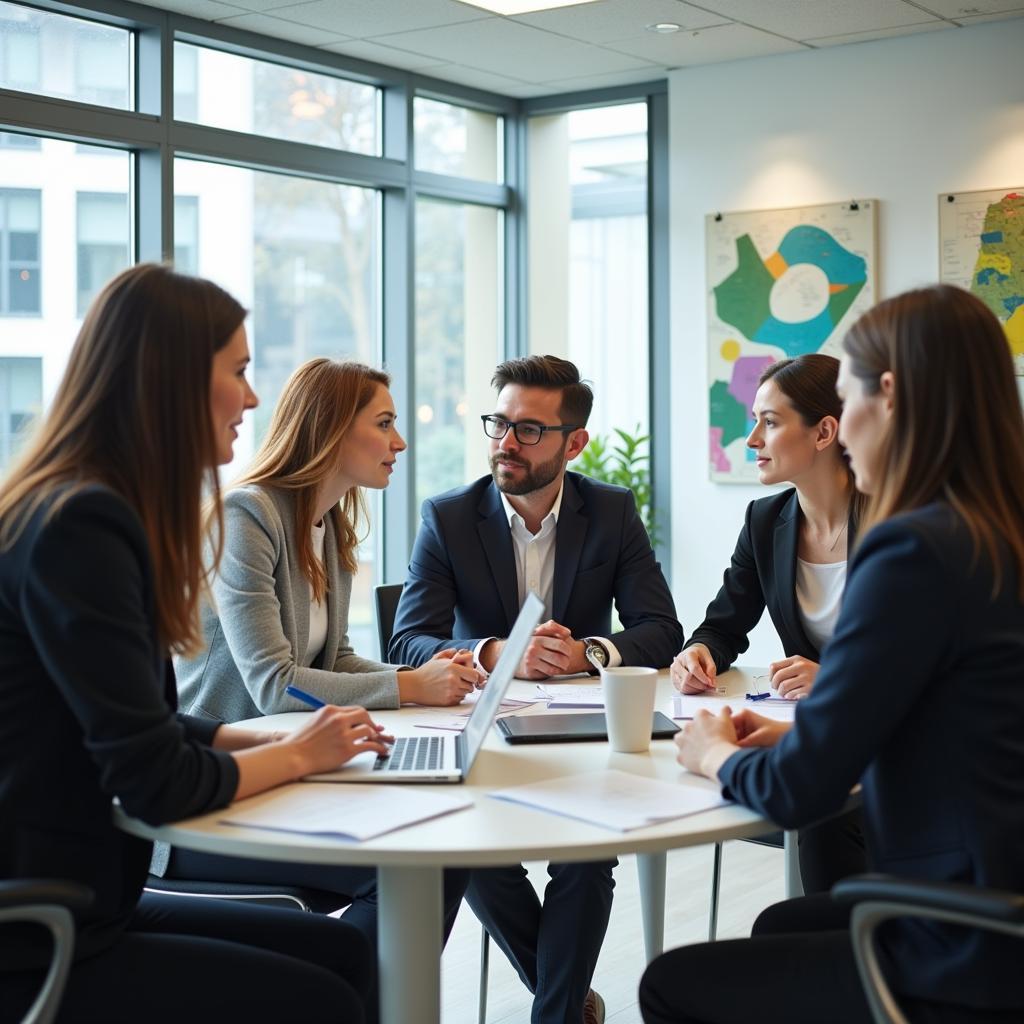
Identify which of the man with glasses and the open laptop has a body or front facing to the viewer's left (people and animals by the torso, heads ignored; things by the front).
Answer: the open laptop

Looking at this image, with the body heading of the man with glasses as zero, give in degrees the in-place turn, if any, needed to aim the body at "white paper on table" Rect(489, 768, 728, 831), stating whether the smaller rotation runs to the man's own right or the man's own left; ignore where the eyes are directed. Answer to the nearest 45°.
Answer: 0° — they already face it

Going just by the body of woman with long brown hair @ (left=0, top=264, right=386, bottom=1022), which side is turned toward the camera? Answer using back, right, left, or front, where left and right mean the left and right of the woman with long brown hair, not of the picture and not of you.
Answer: right

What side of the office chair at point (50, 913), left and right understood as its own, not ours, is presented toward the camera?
right

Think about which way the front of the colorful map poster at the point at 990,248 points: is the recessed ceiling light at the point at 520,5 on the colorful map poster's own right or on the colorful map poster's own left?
on the colorful map poster's own right

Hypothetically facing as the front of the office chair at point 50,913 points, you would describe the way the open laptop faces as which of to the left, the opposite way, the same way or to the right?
the opposite way

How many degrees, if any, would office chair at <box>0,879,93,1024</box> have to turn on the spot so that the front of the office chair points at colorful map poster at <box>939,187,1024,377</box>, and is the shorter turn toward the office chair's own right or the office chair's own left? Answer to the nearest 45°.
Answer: approximately 45° to the office chair's own left

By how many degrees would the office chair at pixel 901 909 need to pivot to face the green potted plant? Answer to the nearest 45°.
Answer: approximately 45° to its right

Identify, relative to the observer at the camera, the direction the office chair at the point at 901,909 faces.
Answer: facing away from the viewer and to the left of the viewer

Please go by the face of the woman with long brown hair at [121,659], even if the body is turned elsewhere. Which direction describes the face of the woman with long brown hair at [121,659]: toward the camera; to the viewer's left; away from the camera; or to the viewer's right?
to the viewer's right

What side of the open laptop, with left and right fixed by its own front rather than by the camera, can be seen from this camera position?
left

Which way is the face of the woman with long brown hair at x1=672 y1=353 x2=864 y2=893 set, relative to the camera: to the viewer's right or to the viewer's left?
to the viewer's left

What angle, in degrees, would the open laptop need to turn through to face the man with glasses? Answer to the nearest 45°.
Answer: approximately 90° to its right

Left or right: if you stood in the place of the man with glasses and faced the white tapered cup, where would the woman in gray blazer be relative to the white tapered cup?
right

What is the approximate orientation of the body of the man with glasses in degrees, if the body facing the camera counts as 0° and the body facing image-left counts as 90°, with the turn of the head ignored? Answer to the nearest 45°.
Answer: approximately 0°
